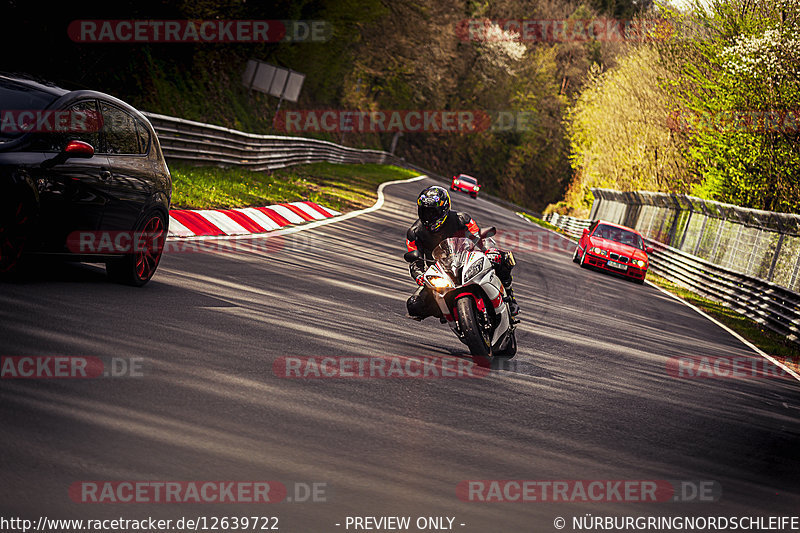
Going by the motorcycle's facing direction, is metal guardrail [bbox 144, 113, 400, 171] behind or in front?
behind

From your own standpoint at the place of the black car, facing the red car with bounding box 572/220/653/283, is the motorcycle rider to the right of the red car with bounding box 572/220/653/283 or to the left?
right

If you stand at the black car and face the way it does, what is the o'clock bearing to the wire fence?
The wire fence is roughly at 6 o'clock from the black car.

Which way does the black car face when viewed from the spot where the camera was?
facing the viewer and to the left of the viewer

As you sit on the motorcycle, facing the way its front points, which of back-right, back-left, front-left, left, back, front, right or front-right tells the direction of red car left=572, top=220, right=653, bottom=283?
back

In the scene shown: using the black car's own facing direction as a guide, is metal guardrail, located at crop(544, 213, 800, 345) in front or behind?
behind

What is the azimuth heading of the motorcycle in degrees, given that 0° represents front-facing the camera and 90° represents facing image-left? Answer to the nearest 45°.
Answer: approximately 0°
